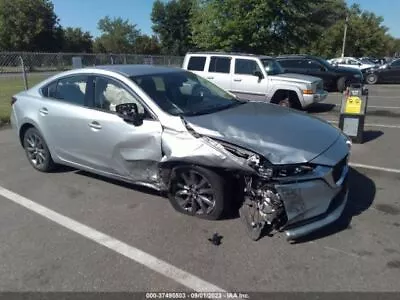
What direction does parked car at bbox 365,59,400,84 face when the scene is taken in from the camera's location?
facing to the left of the viewer

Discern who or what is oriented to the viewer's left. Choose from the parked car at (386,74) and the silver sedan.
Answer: the parked car

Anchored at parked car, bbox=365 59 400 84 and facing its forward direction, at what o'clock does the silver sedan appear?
The silver sedan is roughly at 9 o'clock from the parked car.

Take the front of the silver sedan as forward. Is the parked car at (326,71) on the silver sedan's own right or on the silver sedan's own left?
on the silver sedan's own left

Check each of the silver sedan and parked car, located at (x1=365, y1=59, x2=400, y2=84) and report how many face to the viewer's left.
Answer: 1

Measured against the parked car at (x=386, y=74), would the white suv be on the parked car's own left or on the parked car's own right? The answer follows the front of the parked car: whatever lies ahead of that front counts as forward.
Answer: on the parked car's own left

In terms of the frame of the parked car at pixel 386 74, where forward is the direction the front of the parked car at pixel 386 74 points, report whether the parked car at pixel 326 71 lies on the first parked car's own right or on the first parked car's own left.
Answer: on the first parked car's own left

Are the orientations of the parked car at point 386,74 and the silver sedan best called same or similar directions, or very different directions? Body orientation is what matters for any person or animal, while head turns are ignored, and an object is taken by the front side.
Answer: very different directions

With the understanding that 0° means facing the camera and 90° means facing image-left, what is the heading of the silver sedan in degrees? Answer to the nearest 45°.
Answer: approximately 315°

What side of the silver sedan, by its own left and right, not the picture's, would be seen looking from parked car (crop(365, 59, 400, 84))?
left
